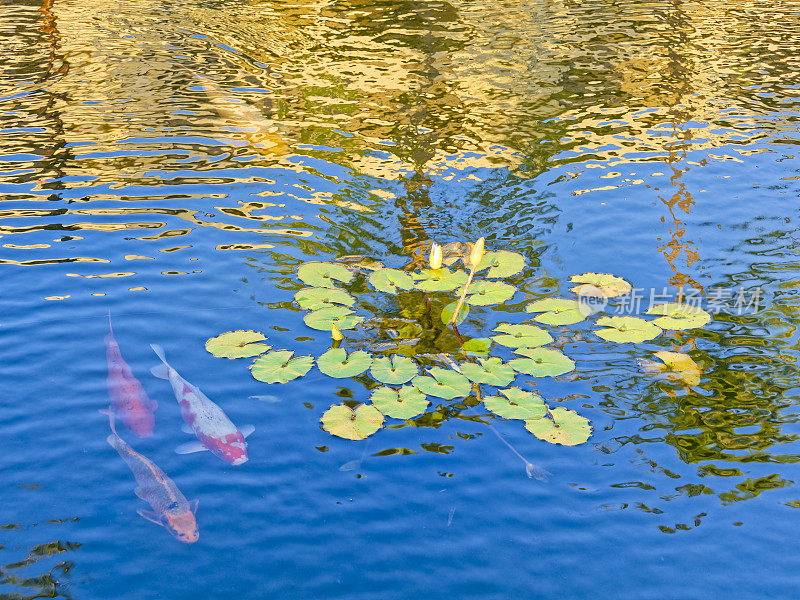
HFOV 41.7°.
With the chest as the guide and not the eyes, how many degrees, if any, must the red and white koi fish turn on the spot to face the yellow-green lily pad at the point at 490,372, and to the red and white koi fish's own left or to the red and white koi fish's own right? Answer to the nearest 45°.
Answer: approximately 45° to the red and white koi fish's own left

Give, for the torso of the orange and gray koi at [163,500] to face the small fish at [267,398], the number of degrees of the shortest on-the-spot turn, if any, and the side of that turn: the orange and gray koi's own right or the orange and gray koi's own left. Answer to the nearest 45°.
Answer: approximately 90° to the orange and gray koi's own left

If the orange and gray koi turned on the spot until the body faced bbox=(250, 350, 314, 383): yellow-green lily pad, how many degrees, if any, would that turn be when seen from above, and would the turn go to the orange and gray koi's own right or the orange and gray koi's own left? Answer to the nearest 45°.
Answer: approximately 90° to the orange and gray koi's own left

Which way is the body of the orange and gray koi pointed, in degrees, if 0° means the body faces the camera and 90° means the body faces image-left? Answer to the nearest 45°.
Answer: approximately 315°

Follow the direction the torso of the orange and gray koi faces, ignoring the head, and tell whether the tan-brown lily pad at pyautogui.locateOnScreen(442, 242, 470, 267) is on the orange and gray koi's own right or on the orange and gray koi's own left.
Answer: on the orange and gray koi's own left

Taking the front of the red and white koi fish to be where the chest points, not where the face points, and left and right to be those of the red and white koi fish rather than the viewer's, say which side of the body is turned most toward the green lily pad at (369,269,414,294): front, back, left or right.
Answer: left
